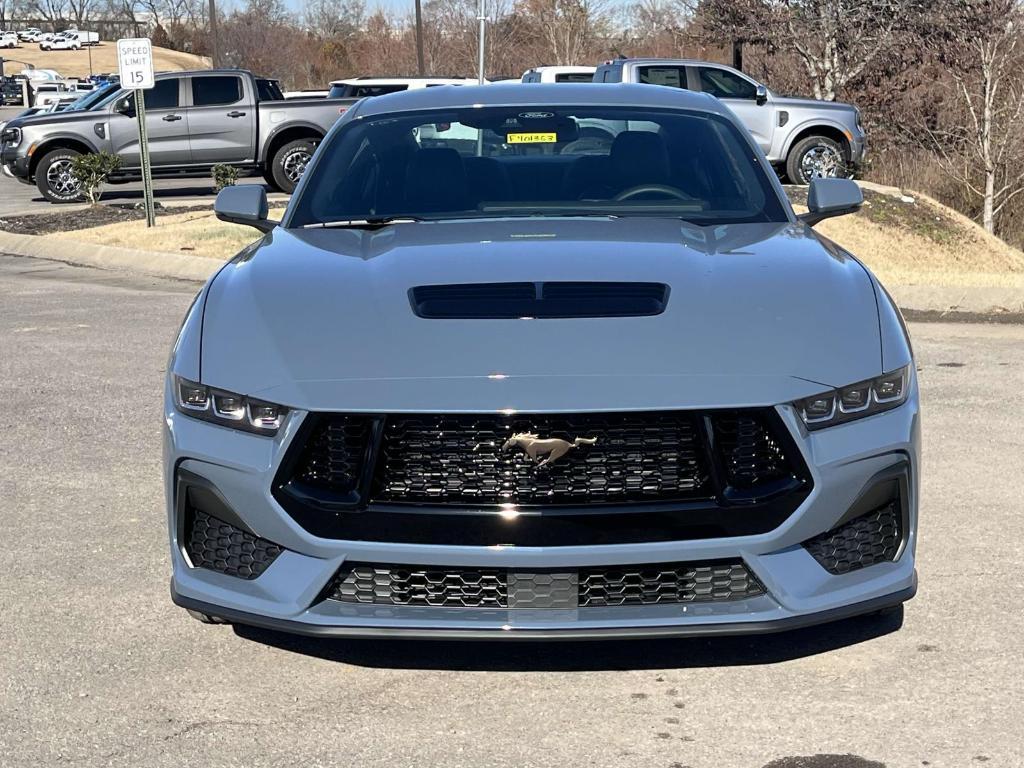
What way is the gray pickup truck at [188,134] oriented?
to the viewer's left

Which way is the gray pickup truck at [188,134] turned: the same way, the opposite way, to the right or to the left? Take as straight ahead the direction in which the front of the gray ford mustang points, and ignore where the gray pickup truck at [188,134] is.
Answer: to the right

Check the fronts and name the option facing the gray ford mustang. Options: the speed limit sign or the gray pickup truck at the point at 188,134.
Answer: the speed limit sign

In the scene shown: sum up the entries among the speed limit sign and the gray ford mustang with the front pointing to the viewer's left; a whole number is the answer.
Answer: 0

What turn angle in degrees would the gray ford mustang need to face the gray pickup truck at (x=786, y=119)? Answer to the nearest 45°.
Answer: approximately 180°

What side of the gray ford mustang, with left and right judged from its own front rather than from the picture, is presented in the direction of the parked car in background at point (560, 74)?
back

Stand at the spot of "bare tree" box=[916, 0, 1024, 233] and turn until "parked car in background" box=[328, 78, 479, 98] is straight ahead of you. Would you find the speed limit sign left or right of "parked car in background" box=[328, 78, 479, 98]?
left

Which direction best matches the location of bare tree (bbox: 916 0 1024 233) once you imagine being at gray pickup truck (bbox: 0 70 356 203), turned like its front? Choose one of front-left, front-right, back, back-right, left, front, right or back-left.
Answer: back

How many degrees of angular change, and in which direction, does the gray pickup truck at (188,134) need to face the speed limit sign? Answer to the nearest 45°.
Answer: approximately 90° to its left

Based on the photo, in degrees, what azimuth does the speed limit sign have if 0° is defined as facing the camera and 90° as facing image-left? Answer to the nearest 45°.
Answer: approximately 0°

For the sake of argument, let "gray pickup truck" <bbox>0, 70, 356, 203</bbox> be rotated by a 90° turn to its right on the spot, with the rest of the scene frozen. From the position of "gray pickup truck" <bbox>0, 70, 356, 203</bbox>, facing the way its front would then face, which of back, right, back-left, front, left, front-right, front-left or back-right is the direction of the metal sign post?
back

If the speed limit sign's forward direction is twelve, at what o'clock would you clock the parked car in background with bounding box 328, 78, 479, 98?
The parked car in background is roughly at 7 o'clock from the speed limit sign.

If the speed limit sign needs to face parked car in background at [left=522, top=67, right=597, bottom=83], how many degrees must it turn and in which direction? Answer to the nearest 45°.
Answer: approximately 135° to its left
